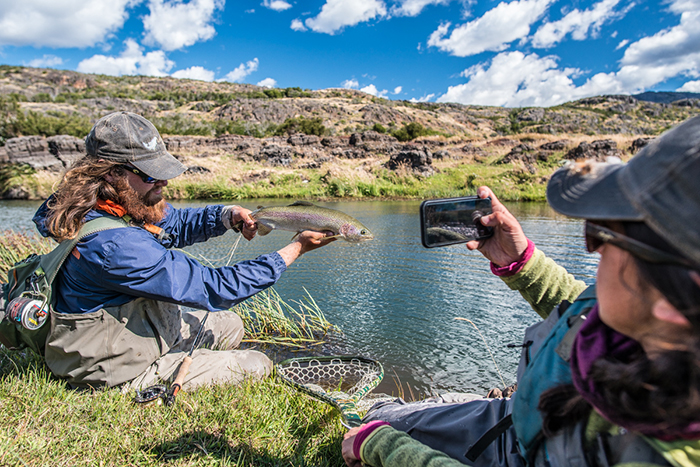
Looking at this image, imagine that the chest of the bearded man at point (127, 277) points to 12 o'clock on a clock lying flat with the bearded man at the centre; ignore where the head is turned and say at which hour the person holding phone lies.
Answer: The person holding phone is roughly at 2 o'clock from the bearded man.

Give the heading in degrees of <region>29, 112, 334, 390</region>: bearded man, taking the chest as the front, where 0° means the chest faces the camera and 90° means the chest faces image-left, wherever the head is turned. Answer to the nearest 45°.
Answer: approximately 270°

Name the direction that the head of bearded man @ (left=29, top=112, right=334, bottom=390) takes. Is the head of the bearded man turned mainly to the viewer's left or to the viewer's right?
to the viewer's right

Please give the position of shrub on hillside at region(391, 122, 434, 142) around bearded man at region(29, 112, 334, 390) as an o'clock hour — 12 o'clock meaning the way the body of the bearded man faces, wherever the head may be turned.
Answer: The shrub on hillside is roughly at 10 o'clock from the bearded man.

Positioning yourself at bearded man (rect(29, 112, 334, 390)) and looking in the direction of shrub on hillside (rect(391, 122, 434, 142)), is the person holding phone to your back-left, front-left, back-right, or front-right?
back-right
